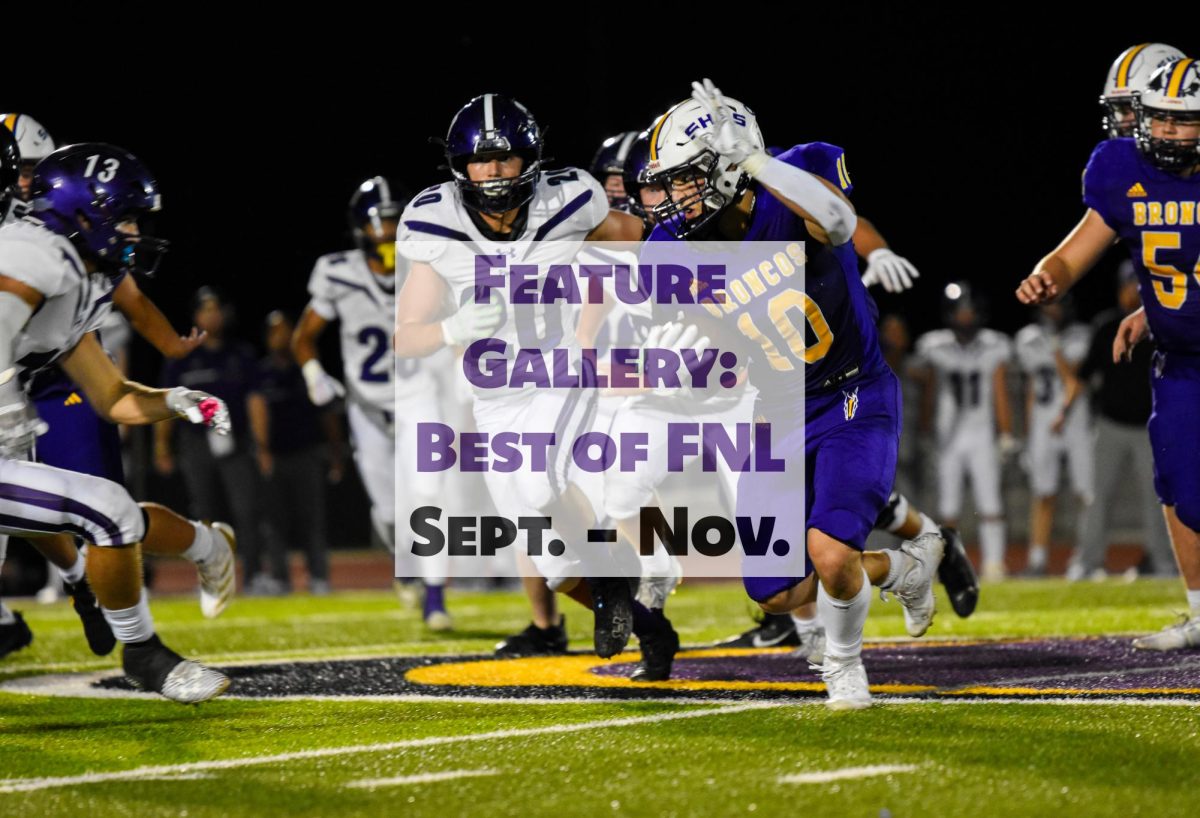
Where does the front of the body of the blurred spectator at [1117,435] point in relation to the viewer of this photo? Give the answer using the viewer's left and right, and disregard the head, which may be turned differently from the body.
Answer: facing the viewer

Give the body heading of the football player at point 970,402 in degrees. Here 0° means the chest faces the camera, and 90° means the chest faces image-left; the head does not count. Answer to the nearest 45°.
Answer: approximately 0°

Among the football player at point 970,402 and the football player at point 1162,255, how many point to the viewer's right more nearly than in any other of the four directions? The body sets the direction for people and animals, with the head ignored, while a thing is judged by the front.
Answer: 0

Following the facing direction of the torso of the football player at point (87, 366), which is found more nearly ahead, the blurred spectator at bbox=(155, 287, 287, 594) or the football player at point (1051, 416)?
the football player

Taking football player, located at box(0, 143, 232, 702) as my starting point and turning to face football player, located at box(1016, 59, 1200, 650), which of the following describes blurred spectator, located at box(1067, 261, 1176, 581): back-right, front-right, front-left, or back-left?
front-left

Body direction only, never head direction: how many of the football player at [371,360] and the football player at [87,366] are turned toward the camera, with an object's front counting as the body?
1

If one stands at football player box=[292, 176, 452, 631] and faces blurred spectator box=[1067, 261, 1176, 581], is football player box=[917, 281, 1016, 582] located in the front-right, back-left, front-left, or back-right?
front-left

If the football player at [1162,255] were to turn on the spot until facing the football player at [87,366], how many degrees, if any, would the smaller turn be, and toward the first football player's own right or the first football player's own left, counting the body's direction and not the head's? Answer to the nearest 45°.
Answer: approximately 45° to the first football player's own right

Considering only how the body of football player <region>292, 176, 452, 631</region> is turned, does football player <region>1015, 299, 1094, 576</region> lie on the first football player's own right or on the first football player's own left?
on the first football player's own left

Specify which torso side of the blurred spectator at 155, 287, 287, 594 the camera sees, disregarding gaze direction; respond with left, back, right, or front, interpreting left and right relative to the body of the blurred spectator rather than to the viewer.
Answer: front

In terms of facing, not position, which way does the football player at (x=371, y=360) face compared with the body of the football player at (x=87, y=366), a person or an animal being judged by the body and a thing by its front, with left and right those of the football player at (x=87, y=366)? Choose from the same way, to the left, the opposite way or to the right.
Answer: to the right

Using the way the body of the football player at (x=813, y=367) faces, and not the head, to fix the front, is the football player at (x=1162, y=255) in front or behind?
behind

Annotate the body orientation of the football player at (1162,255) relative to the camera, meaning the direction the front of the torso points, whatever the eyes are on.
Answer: toward the camera

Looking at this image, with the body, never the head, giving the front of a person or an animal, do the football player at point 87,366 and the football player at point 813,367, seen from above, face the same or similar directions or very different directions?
very different directions

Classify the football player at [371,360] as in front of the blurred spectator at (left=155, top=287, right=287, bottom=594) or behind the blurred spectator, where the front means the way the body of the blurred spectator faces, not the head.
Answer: in front
